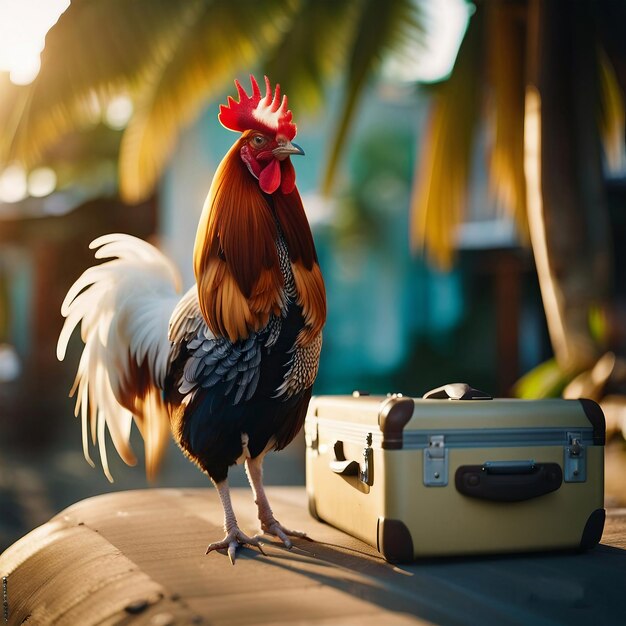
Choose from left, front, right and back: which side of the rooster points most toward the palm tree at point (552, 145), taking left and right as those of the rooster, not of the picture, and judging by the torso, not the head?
left

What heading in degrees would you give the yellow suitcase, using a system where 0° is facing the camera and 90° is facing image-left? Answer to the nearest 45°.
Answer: approximately 0°

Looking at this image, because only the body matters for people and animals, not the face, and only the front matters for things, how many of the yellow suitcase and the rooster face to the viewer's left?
0

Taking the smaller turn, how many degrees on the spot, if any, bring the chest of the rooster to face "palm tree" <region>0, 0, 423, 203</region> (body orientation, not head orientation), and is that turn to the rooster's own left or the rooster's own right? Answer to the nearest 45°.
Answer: approximately 135° to the rooster's own left

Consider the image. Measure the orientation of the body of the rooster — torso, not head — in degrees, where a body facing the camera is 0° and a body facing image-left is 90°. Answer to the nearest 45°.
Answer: approximately 315°

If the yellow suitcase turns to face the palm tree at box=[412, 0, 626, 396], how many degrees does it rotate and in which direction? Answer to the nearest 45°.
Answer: approximately 180°
